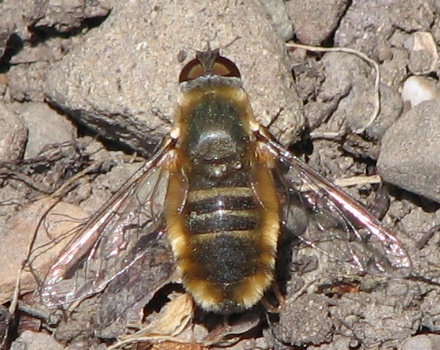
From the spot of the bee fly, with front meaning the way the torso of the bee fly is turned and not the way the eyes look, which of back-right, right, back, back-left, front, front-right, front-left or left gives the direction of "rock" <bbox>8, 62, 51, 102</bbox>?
front-left

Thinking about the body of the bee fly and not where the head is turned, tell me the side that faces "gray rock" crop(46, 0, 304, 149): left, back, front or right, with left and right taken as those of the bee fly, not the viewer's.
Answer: front

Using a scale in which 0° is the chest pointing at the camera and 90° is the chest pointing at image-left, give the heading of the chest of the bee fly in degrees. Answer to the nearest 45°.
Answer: approximately 180°

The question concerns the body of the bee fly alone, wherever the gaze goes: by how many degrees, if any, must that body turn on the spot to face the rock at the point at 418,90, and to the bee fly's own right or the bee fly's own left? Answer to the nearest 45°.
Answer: approximately 45° to the bee fly's own right

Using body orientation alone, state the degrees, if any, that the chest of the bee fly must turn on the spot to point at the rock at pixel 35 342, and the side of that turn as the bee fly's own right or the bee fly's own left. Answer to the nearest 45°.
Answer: approximately 90° to the bee fly's own left

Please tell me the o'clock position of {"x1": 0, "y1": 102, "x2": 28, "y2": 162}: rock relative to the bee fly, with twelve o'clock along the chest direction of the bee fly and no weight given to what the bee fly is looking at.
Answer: The rock is roughly at 10 o'clock from the bee fly.

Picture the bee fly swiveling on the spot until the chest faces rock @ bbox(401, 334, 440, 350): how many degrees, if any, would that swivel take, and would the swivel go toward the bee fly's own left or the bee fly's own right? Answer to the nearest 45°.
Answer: approximately 90° to the bee fly's own right

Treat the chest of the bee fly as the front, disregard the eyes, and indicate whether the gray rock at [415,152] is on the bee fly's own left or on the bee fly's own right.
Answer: on the bee fly's own right
